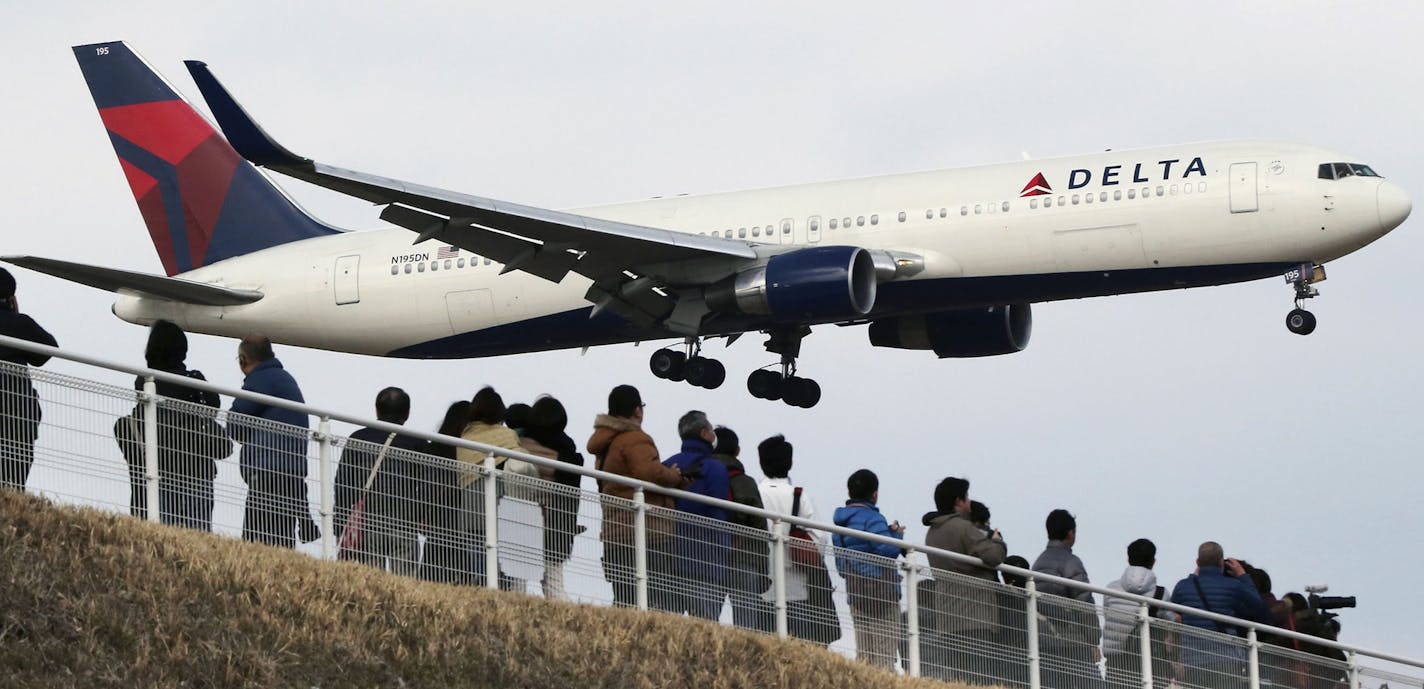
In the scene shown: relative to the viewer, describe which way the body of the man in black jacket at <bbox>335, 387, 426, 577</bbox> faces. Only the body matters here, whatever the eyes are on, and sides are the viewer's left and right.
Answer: facing away from the viewer

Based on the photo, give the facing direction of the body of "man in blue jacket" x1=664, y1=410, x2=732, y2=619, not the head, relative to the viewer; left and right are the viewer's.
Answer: facing away from the viewer and to the right of the viewer

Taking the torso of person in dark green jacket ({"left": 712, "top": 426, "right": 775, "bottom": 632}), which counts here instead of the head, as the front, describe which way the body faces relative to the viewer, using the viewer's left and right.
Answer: facing away from the viewer and to the right of the viewer

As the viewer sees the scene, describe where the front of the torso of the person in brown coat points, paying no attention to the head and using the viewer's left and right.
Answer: facing away from the viewer and to the right of the viewer

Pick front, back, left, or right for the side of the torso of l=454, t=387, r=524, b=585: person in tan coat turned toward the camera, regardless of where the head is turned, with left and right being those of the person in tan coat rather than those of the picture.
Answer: back

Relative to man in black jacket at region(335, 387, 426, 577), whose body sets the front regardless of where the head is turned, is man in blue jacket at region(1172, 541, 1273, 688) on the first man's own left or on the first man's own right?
on the first man's own right

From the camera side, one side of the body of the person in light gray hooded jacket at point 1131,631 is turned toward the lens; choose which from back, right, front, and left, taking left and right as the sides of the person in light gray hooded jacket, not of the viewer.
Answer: back
